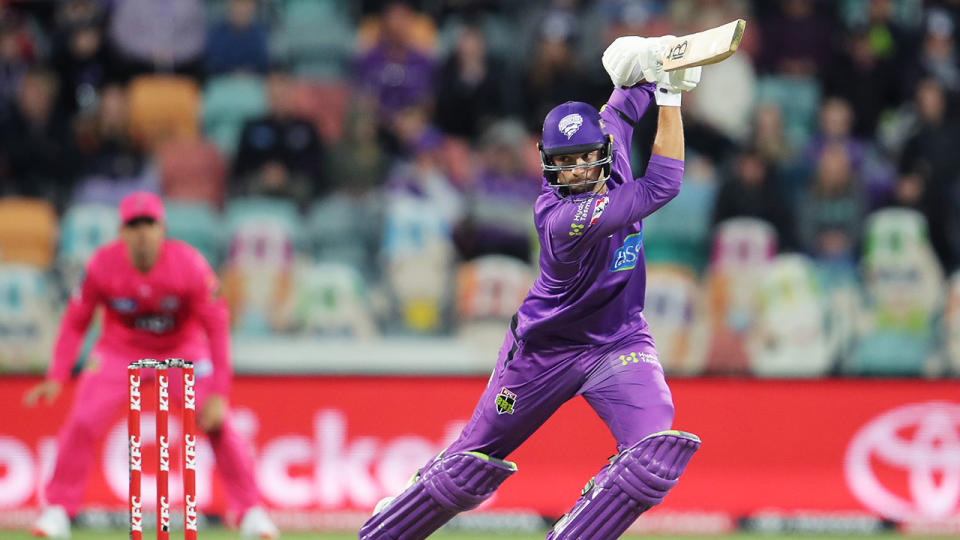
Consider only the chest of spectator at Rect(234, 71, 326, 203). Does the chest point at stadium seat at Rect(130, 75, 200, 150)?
no

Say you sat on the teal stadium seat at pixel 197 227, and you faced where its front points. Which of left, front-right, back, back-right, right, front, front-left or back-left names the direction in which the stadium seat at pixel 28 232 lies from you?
right

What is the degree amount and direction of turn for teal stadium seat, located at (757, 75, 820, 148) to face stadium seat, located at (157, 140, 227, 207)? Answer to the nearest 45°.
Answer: approximately 90° to its right

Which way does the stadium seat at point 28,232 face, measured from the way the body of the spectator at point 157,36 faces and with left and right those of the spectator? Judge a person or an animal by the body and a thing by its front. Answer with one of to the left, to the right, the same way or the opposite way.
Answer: the same way

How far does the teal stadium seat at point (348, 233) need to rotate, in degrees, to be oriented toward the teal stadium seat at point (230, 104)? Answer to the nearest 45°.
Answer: approximately 135° to its right

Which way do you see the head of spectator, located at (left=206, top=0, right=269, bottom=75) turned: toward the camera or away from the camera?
toward the camera

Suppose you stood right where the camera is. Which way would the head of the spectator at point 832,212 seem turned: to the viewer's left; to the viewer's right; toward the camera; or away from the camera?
toward the camera

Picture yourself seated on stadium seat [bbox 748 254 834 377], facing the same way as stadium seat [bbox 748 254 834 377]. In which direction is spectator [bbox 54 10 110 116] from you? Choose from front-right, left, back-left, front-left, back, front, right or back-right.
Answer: right

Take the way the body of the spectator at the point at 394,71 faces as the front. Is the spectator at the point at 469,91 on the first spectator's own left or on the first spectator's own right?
on the first spectator's own left

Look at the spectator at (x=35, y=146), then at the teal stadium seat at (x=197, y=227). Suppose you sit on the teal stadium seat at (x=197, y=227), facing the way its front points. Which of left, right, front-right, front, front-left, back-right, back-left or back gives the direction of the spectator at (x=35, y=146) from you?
back-right

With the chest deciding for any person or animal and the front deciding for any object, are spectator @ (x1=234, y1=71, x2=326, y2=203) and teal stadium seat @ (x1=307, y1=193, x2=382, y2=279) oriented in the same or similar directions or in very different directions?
same or similar directions

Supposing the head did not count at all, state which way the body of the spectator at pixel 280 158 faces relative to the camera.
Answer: toward the camera

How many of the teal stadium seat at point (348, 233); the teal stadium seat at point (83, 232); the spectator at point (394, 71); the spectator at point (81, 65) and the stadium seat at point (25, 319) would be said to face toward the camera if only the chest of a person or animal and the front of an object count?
5

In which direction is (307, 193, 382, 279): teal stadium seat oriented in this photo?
toward the camera

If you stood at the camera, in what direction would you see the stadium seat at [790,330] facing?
facing the viewer

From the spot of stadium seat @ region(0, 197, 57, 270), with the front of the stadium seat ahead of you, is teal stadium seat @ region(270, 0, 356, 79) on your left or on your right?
on your left

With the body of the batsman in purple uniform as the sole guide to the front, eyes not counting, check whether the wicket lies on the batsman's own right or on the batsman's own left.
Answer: on the batsman's own right

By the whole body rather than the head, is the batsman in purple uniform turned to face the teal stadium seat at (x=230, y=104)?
no

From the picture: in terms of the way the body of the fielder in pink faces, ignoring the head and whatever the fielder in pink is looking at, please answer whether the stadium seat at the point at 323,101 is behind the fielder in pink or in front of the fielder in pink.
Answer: behind

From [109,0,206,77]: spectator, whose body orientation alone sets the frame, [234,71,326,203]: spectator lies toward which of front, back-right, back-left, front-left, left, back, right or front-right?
front-left

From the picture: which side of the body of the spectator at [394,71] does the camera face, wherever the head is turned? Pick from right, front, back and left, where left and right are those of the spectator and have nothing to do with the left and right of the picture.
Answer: front
